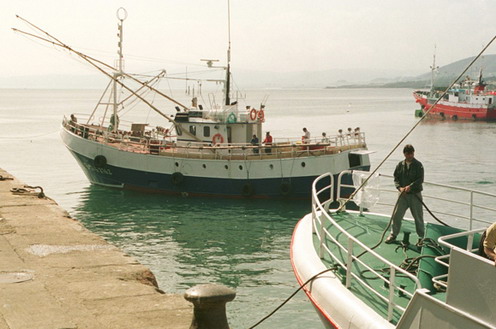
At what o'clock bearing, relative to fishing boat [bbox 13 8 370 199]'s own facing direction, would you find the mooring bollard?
The mooring bollard is roughly at 9 o'clock from the fishing boat.

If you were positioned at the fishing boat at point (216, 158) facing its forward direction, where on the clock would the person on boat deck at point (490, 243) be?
The person on boat deck is roughly at 9 o'clock from the fishing boat.

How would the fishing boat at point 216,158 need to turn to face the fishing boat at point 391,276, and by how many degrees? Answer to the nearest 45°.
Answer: approximately 90° to its left

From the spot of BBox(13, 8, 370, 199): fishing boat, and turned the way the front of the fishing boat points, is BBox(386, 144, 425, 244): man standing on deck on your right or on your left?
on your left

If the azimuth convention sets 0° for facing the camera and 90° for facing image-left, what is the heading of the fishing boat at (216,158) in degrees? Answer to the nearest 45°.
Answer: approximately 90°

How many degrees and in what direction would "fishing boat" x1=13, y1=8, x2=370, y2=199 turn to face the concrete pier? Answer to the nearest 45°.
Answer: approximately 90° to its left

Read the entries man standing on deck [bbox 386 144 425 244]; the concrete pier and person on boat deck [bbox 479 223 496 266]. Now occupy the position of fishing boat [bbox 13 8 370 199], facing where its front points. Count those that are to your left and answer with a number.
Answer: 3
